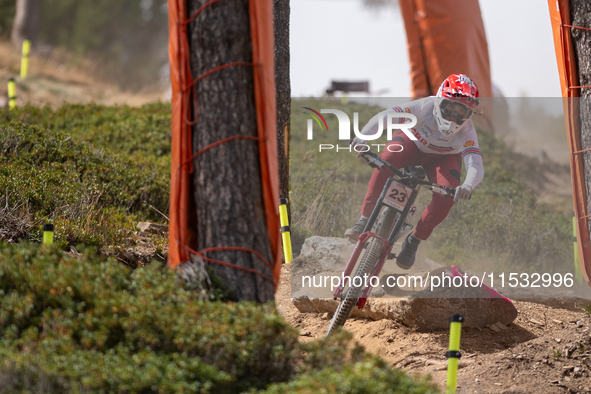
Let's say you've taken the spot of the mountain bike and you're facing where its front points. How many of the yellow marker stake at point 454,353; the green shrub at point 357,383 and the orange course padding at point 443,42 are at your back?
1

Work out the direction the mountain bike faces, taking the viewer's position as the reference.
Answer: facing the viewer

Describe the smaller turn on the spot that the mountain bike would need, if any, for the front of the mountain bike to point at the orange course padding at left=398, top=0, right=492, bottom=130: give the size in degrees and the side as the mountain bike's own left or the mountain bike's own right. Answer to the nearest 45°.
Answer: approximately 180°

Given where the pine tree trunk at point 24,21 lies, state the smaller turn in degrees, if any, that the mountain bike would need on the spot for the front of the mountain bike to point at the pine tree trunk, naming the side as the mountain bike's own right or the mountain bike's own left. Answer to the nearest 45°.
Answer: approximately 135° to the mountain bike's own right

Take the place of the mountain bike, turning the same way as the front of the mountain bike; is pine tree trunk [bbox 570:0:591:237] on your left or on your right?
on your left

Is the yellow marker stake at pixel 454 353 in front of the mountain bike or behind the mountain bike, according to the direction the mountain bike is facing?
in front

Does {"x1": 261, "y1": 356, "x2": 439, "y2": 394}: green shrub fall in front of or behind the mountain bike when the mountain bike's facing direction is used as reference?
in front

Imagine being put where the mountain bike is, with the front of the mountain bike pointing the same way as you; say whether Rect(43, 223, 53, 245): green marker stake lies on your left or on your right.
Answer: on your right

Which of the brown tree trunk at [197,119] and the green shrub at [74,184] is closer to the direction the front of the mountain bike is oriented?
the brown tree trunk

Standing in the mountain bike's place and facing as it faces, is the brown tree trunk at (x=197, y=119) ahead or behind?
ahead

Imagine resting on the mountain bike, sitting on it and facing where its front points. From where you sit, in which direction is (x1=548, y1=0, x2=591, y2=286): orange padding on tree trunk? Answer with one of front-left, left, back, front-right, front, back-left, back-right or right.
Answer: left
